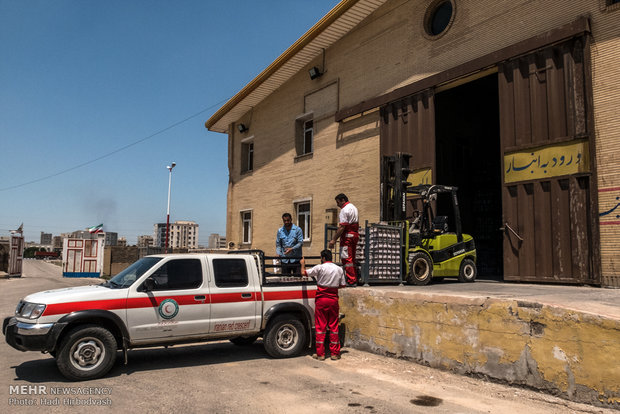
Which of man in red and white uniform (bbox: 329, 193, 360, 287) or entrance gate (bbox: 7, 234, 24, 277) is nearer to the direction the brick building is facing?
the man in red and white uniform

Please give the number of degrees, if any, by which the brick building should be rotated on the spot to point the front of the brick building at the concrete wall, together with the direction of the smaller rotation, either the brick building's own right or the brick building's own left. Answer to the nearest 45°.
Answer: approximately 45° to the brick building's own left

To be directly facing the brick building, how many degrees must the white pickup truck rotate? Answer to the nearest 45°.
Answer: approximately 135° to its right

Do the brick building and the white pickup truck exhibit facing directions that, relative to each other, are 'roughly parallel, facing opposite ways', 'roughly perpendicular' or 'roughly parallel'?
roughly parallel

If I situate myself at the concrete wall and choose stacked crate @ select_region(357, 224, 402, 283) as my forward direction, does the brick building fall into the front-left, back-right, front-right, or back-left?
front-right

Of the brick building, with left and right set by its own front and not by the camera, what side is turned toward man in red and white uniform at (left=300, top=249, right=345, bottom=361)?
front

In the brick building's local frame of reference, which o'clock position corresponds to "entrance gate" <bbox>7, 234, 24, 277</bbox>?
The entrance gate is roughly at 2 o'clock from the brick building.

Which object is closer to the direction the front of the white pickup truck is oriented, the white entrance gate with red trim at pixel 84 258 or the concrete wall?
the white entrance gate with red trim

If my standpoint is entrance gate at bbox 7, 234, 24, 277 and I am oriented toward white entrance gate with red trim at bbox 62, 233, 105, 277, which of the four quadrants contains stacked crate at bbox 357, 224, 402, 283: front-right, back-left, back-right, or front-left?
front-right

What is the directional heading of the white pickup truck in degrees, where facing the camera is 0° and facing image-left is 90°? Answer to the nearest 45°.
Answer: approximately 90°

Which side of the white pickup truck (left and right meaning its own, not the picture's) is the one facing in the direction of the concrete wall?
back

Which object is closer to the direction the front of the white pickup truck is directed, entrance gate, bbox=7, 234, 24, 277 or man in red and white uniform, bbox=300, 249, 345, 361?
the entrance gate

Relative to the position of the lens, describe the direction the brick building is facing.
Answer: facing the viewer and to the left of the viewer

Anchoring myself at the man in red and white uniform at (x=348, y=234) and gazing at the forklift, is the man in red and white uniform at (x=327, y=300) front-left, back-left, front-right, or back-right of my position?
back-right

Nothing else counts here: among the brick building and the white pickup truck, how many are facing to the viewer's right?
0
